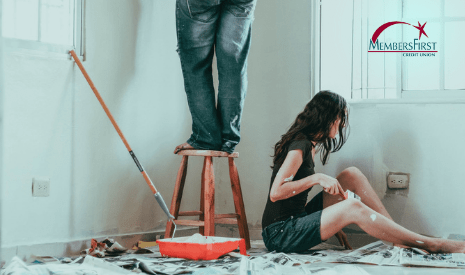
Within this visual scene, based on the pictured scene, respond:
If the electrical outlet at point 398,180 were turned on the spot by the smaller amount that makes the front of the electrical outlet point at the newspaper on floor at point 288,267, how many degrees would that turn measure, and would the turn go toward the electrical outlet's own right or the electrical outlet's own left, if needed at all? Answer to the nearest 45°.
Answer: approximately 45° to the electrical outlet's own right

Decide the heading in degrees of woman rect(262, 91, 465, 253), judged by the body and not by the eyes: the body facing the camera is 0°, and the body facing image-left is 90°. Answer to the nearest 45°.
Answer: approximately 270°

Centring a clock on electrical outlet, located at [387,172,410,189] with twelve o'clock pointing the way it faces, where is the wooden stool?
The wooden stool is roughly at 2 o'clock from the electrical outlet.

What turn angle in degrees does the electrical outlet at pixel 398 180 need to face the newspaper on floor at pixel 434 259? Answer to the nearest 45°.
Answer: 0° — it already faces it

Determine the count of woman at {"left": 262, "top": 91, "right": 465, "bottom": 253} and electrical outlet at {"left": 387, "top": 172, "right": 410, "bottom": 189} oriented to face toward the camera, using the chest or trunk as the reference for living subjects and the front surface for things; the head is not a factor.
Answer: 1

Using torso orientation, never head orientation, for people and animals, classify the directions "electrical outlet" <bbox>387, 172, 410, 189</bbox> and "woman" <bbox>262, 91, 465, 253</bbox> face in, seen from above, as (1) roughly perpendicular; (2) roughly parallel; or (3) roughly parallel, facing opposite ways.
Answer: roughly perpendicular

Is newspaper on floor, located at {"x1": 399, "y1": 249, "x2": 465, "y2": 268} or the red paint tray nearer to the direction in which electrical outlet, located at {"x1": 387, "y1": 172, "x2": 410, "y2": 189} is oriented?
the newspaper on floor
